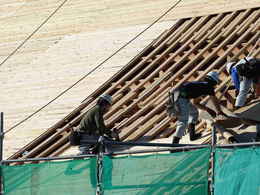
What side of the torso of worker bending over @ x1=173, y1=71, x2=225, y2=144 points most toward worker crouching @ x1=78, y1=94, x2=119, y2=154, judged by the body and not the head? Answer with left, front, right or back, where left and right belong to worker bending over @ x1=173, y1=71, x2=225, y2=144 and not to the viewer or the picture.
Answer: back

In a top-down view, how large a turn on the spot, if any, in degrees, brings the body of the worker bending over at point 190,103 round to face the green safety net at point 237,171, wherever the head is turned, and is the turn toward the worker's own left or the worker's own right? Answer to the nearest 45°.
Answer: approximately 90° to the worker's own right

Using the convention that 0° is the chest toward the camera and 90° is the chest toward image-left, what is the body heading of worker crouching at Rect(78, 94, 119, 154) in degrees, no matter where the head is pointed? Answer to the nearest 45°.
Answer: approximately 270°

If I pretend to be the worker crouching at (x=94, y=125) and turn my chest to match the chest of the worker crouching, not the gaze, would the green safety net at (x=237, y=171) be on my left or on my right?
on my right

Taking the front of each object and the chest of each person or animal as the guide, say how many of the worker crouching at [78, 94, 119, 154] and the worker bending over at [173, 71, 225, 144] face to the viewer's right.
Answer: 2

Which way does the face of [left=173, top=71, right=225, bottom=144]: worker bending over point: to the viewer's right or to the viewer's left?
to the viewer's right

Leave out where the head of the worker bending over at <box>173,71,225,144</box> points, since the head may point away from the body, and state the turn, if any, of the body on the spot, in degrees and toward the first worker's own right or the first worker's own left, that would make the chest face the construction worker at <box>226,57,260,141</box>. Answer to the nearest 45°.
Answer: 0° — they already face them

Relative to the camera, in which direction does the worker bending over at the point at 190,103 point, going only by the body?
to the viewer's right
